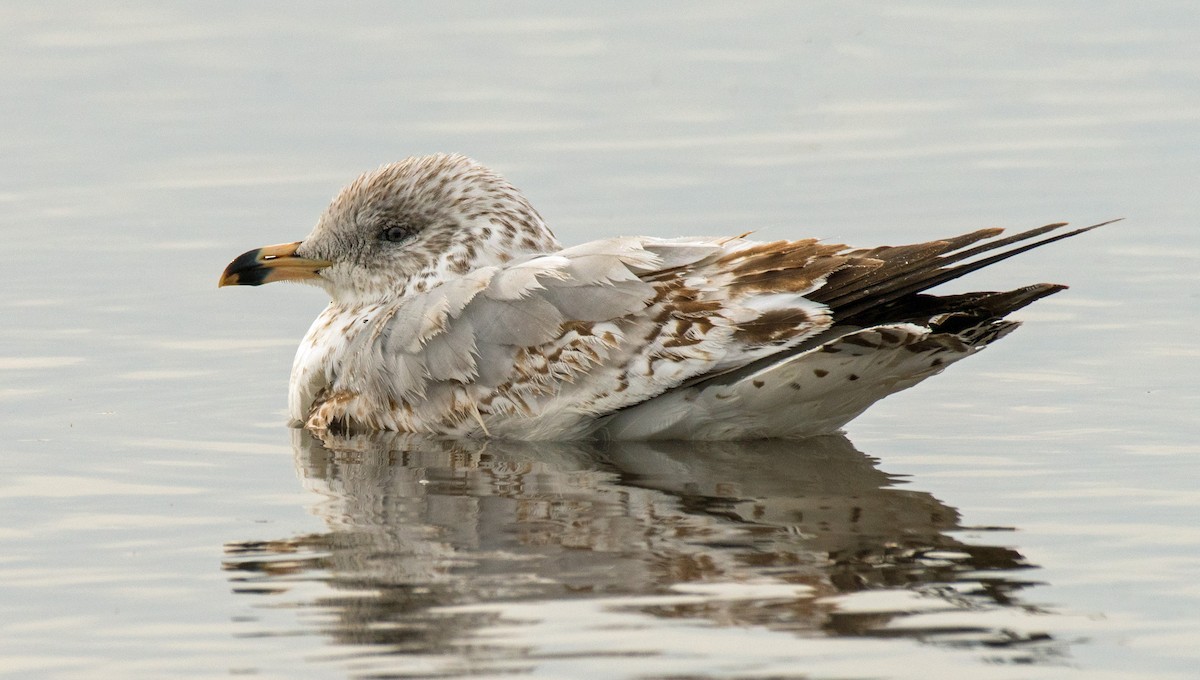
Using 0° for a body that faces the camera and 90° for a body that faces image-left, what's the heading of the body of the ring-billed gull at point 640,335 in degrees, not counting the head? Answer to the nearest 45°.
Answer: approximately 90°
